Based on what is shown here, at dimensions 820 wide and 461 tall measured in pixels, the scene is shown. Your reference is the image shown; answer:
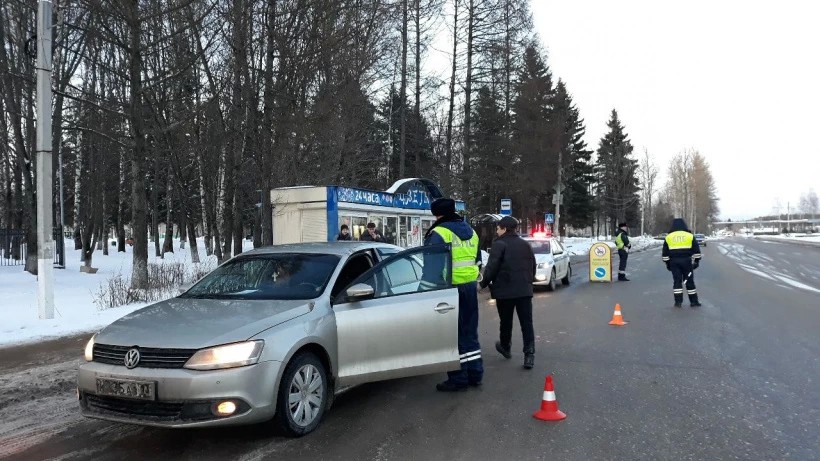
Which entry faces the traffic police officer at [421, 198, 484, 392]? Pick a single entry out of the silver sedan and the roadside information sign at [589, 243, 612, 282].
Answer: the roadside information sign

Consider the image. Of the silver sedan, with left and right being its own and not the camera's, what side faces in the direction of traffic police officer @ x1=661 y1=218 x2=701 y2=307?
back

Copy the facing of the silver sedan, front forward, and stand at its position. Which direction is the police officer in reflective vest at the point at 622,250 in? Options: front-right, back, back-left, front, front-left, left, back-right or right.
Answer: back

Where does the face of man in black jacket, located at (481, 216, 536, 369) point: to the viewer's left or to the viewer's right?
to the viewer's left

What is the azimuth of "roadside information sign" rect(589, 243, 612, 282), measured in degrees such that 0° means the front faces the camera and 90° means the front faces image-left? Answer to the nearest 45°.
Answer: approximately 0°

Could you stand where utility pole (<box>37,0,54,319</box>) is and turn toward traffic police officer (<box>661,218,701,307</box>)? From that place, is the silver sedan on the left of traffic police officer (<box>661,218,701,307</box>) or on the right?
right

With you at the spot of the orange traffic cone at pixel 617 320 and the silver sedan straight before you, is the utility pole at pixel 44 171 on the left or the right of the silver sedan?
right
